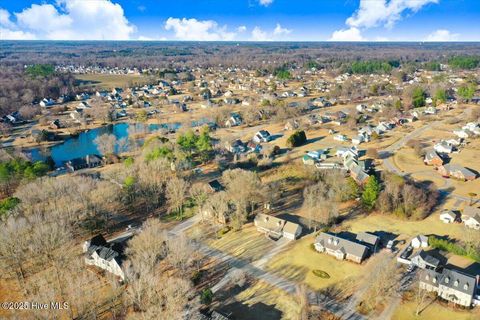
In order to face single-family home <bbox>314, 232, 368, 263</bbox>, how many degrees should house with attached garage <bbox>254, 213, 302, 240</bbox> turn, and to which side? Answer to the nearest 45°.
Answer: approximately 90° to its left

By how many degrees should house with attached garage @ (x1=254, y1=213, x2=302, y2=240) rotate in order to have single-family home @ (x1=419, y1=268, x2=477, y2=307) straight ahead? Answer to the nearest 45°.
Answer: approximately 90° to its left

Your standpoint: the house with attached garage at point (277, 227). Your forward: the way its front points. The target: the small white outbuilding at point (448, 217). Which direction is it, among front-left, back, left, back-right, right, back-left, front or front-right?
back-left

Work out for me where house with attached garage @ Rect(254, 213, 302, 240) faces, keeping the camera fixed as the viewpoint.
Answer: facing the viewer and to the left of the viewer

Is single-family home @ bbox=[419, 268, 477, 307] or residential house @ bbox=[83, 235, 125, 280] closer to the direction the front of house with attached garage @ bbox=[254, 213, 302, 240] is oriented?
the residential house

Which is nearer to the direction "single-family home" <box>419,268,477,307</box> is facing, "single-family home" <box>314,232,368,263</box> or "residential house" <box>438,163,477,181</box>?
the single-family home

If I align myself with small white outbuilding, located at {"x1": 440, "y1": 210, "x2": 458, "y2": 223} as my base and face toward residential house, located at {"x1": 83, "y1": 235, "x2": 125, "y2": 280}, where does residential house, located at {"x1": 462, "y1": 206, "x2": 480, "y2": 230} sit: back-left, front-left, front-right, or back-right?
back-left

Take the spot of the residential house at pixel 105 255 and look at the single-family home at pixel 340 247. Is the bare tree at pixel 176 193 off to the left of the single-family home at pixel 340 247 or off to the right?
left

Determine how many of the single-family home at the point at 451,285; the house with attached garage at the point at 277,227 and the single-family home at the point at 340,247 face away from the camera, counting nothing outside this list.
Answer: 0

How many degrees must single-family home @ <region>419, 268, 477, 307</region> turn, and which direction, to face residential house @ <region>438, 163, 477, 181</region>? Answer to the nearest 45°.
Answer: approximately 135° to its right

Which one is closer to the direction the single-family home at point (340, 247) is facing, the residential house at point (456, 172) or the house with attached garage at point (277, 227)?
the house with attached garage

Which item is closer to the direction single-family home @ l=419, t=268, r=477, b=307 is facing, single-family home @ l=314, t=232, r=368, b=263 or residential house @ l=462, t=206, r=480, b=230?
the single-family home
